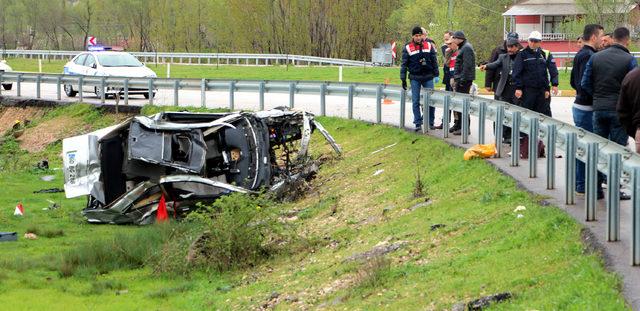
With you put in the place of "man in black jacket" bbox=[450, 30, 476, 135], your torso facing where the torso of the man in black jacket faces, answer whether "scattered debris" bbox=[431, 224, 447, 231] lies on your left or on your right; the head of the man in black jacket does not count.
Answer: on your left

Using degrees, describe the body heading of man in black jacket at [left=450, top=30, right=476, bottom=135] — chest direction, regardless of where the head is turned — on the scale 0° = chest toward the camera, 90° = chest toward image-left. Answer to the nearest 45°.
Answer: approximately 90°

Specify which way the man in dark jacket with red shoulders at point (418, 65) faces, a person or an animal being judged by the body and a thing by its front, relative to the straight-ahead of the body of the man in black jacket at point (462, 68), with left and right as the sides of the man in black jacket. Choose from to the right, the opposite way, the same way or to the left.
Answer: to the left

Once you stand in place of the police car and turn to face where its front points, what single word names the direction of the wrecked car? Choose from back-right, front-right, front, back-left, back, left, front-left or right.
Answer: front-right

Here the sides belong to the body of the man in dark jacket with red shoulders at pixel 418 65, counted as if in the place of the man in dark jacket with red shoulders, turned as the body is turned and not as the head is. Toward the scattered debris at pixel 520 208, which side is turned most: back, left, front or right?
front

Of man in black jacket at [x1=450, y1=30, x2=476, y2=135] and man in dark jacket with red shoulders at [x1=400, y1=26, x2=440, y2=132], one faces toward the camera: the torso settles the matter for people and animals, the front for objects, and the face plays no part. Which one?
the man in dark jacket with red shoulders

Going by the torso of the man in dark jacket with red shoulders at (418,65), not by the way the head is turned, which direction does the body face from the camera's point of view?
toward the camera

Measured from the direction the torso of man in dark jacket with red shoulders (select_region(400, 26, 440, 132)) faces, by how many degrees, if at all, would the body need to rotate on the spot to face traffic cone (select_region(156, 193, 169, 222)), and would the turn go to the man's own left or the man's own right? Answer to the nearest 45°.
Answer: approximately 45° to the man's own right

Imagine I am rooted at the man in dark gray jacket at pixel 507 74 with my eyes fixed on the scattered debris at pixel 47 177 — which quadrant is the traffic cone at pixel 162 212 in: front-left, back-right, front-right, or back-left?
front-left

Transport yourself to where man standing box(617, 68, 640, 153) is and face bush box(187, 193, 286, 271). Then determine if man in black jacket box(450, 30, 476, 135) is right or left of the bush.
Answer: right
